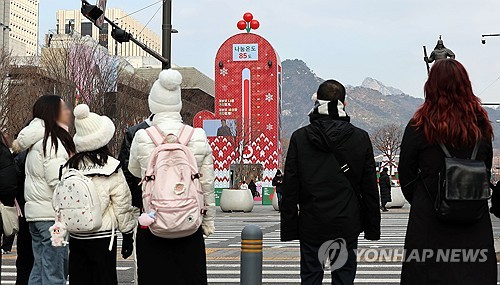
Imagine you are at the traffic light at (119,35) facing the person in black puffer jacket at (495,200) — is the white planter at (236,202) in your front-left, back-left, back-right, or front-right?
back-left

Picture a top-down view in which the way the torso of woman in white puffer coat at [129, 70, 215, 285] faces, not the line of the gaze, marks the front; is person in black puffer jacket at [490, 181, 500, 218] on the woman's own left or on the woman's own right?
on the woman's own right

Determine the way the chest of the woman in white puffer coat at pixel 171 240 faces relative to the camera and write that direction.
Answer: away from the camera

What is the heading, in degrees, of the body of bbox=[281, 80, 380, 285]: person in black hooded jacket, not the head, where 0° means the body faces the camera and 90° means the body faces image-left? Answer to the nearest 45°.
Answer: approximately 180°

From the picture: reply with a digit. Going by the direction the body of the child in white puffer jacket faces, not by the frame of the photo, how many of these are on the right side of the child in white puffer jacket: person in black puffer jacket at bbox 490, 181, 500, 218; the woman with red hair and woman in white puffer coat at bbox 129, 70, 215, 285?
3

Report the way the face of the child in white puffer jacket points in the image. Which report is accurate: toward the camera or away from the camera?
away from the camera

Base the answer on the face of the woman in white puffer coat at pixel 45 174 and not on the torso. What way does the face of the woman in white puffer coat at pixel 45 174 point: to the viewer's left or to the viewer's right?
to the viewer's right

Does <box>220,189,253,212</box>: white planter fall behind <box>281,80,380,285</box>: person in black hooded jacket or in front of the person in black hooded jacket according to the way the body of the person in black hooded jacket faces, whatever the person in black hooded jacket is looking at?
in front

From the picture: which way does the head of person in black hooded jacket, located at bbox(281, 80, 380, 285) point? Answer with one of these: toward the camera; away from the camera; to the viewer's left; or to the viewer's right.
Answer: away from the camera

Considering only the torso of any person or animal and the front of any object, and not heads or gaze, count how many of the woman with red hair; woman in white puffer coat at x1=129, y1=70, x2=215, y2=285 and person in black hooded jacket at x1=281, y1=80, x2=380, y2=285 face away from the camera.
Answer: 3

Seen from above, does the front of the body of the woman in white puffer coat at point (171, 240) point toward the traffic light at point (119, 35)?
yes

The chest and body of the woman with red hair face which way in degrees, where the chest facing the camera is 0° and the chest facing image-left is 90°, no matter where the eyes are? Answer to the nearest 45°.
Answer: approximately 180°

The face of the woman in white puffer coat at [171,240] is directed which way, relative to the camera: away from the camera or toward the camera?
away from the camera

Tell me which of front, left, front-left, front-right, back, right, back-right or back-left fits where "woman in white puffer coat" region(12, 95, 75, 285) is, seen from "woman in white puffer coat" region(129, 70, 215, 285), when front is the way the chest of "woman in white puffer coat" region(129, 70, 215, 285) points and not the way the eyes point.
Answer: front-left

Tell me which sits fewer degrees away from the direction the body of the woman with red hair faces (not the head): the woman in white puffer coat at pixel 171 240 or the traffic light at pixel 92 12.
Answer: the traffic light

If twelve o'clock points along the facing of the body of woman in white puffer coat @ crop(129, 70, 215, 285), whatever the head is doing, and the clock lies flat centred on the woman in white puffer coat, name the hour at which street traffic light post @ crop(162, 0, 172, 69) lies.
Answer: The street traffic light post is roughly at 12 o'clock from the woman in white puffer coat.
